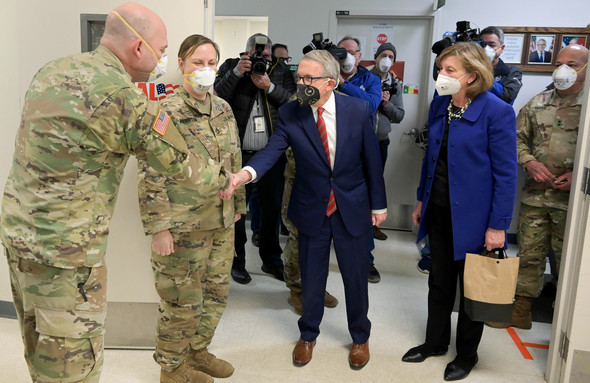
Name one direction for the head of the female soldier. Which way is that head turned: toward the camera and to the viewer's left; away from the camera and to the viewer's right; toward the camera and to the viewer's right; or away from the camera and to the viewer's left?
toward the camera and to the viewer's right

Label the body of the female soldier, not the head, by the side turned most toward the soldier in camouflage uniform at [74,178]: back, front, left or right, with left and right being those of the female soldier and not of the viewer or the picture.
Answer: right

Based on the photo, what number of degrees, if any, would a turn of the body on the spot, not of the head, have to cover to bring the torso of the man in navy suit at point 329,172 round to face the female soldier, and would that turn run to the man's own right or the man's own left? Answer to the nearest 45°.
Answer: approximately 45° to the man's own right

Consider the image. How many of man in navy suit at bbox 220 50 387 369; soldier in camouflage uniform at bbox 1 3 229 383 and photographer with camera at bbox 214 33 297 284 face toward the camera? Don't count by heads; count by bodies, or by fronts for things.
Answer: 2

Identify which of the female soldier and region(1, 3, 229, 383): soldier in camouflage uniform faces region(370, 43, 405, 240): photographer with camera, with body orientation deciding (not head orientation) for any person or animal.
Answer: the soldier in camouflage uniform

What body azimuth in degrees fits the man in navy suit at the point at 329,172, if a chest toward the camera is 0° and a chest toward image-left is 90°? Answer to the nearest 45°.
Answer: approximately 0°

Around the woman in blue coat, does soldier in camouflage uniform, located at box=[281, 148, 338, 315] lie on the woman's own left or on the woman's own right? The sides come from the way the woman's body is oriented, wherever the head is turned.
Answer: on the woman's own right

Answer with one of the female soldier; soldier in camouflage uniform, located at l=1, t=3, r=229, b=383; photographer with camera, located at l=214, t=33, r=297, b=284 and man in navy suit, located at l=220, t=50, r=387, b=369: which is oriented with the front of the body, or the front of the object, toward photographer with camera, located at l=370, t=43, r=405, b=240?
the soldier in camouflage uniform

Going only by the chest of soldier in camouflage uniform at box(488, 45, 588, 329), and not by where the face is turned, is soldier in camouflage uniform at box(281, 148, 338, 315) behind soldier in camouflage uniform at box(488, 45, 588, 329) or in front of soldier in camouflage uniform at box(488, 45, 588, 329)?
in front

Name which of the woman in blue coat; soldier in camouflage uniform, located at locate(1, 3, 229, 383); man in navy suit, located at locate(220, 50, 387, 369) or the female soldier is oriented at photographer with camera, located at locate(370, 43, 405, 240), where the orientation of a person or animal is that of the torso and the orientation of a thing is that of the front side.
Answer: the soldier in camouflage uniform

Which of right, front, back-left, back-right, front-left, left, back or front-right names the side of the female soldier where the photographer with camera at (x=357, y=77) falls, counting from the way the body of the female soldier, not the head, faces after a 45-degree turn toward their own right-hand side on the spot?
back-left

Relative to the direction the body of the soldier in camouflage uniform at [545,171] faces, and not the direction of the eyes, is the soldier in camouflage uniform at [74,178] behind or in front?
in front
